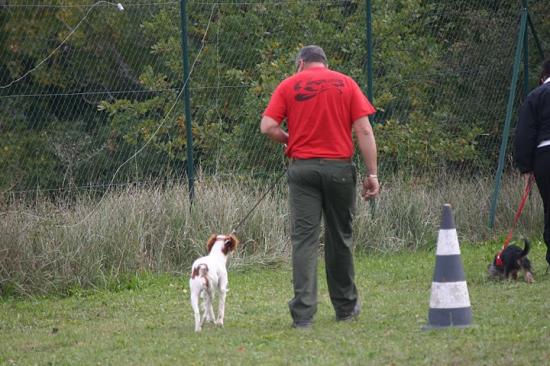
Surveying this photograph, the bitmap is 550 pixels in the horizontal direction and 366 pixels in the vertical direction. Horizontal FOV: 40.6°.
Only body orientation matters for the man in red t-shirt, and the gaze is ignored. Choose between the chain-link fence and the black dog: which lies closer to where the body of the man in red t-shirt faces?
the chain-link fence

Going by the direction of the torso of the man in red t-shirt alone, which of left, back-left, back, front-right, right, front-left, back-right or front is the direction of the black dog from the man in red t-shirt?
front-right

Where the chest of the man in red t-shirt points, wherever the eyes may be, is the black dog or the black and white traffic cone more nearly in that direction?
the black dog

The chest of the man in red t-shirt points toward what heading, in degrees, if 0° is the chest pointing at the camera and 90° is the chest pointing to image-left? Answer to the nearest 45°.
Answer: approximately 180°

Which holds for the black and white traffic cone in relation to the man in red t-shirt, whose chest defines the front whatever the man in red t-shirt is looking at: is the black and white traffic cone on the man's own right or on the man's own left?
on the man's own right

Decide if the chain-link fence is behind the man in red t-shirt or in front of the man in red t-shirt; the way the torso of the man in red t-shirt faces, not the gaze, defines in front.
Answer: in front
